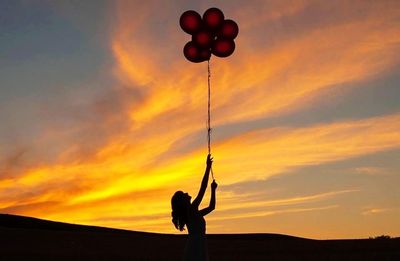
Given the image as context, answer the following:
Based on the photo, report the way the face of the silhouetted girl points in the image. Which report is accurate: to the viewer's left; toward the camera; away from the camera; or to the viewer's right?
to the viewer's right

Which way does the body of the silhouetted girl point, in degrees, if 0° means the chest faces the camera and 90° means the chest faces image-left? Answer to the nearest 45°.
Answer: approximately 270°
